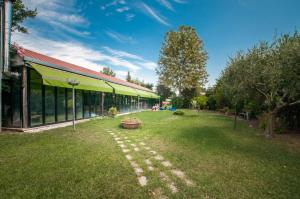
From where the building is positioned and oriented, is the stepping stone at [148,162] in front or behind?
in front

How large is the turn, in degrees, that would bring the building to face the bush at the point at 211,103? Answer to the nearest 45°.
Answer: approximately 90° to its left

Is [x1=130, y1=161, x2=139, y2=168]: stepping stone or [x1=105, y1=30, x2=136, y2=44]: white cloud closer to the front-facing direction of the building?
the stepping stone

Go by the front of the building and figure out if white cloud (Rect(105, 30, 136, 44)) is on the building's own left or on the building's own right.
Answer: on the building's own left

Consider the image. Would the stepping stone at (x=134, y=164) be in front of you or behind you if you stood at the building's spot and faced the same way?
in front

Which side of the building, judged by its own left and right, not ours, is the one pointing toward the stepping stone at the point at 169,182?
front

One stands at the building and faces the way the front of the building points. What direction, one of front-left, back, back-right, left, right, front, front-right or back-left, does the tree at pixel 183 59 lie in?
left

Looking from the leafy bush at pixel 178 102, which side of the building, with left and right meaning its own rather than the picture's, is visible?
left

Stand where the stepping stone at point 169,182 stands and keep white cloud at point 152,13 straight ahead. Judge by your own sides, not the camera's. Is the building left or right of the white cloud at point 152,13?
left

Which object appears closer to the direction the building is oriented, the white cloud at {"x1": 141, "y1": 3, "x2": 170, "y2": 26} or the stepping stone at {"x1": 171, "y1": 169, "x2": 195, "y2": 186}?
the stepping stone

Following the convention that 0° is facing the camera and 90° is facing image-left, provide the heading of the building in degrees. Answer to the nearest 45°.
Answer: approximately 315°

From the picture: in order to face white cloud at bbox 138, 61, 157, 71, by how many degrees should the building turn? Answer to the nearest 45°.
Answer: approximately 90° to its left
